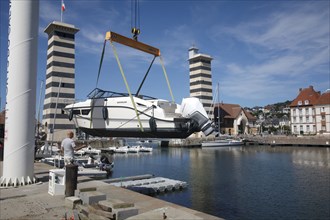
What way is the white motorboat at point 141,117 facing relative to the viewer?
to the viewer's left

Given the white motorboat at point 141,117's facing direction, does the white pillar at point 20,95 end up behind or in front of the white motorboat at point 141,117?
in front
